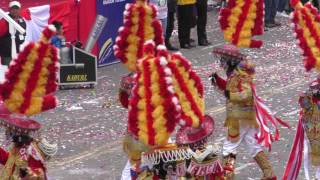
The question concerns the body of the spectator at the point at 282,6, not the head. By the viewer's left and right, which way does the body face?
facing the viewer and to the right of the viewer

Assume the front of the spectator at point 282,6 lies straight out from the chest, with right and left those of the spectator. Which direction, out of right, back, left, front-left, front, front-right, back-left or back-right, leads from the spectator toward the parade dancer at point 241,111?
front-right

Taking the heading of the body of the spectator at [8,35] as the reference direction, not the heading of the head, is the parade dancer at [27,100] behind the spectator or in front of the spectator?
in front

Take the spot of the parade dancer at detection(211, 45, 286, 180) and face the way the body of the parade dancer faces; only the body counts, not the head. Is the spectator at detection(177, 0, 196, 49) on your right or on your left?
on your right

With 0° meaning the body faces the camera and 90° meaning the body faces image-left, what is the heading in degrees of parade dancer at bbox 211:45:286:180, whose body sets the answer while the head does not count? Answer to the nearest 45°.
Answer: approximately 90°

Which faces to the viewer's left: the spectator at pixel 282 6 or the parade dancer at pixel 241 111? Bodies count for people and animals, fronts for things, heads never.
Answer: the parade dancer

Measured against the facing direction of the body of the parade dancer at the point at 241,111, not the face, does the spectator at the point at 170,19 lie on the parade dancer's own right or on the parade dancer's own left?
on the parade dancer's own right

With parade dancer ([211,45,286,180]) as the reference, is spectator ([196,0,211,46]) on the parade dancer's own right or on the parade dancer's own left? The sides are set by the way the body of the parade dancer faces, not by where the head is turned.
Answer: on the parade dancer's own right

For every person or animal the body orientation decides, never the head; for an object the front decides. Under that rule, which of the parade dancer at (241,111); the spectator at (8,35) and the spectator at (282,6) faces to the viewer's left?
the parade dancer
